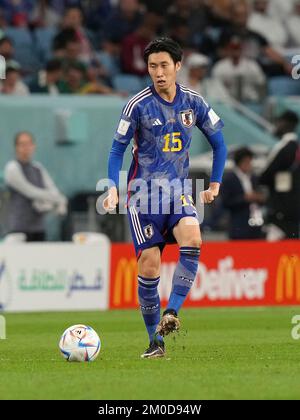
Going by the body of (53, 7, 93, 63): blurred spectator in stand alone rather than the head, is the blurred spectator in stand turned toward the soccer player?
yes

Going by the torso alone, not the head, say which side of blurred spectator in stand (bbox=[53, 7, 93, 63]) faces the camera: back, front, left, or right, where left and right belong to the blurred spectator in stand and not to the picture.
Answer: front

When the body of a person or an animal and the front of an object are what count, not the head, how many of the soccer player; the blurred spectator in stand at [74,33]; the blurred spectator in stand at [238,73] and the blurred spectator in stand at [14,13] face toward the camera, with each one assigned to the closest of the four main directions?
4

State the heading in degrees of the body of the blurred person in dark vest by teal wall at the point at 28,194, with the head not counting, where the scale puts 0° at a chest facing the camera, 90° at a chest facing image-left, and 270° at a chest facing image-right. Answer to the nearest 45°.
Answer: approximately 315°

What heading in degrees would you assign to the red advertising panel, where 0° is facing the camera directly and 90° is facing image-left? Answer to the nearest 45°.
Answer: approximately 0°

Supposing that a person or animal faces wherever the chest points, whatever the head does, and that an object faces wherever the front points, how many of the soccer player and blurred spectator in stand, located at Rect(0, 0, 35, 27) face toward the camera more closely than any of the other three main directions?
2

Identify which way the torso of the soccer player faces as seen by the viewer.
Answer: toward the camera
